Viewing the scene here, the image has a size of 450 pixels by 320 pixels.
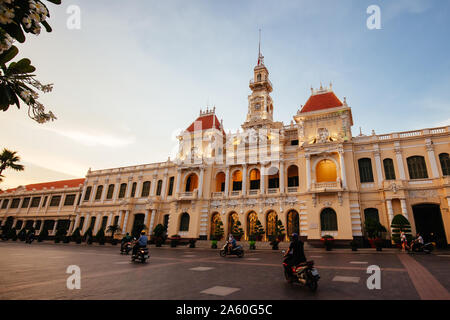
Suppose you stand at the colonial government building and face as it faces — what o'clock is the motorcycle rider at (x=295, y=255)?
The motorcycle rider is roughly at 11 o'clock from the colonial government building.

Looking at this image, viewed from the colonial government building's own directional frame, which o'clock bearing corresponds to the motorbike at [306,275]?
The motorbike is roughly at 11 o'clock from the colonial government building.

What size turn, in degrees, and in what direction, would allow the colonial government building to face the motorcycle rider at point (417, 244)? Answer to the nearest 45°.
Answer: approximately 90° to its left

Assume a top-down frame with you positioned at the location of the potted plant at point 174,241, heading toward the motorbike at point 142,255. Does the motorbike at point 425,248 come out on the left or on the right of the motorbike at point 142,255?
left

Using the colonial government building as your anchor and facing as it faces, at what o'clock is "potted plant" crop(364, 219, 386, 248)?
The potted plant is roughly at 9 o'clock from the colonial government building.

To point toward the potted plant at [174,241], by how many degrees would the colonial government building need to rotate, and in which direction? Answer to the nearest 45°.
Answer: approximately 45° to its right

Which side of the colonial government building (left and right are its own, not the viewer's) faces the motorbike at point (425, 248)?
left

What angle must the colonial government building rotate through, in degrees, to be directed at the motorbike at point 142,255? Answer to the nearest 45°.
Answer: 0° — it already faces it

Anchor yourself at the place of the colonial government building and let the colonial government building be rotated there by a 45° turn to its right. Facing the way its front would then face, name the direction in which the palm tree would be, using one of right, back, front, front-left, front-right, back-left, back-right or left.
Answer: front
